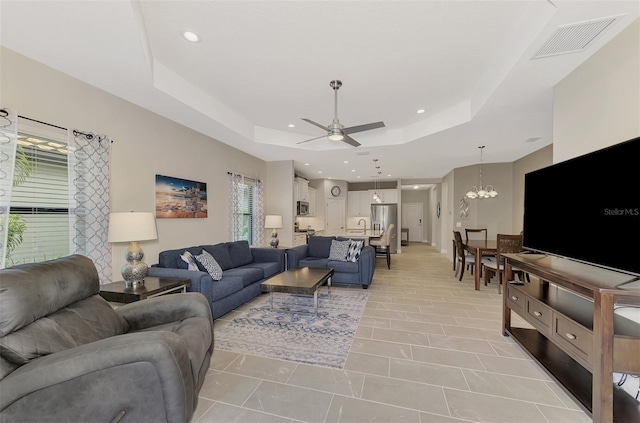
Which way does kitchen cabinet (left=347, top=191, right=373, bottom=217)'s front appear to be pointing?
toward the camera

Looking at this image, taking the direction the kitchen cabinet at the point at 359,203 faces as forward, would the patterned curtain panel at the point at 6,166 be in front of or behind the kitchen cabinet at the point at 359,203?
in front

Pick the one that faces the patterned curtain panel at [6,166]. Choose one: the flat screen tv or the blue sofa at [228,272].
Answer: the flat screen tv

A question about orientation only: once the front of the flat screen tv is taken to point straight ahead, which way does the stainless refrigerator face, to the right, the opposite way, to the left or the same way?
to the left

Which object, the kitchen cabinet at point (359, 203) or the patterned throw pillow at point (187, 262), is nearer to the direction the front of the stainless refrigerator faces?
the patterned throw pillow

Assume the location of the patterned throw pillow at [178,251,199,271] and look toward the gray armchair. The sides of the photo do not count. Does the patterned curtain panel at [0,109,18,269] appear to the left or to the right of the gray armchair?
right

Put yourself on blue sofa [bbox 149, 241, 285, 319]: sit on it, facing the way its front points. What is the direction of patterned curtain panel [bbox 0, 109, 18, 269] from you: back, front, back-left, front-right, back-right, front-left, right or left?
right

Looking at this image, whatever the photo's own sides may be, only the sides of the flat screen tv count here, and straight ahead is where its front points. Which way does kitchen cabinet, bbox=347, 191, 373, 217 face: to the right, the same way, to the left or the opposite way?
to the left

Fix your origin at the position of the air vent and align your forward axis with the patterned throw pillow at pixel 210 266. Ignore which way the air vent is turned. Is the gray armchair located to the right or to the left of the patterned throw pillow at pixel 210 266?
left

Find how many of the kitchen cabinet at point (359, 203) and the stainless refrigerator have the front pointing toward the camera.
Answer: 2

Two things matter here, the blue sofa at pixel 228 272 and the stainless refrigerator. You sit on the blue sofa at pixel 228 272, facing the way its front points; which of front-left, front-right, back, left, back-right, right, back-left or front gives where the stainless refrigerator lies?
left

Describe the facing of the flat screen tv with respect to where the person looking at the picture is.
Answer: facing the viewer and to the left of the viewer

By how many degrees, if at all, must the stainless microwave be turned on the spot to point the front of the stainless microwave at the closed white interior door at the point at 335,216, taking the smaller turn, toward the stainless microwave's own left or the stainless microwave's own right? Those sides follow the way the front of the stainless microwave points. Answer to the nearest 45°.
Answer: approximately 90° to the stainless microwave's own left

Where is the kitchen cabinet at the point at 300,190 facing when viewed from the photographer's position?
facing the viewer and to the right of the viewer

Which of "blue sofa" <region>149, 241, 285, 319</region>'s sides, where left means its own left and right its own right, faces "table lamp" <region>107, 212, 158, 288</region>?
right

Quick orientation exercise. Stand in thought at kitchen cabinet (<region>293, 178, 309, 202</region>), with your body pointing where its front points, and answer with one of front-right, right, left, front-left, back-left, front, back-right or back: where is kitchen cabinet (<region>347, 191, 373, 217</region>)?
left

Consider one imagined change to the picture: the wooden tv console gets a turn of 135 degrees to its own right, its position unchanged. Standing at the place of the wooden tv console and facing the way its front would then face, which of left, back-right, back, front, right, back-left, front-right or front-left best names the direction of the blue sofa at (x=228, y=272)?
left

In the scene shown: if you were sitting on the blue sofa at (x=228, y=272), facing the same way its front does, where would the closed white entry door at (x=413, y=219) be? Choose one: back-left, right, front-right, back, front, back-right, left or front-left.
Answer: left

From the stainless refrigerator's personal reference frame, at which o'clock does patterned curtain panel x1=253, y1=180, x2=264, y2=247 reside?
The patterned curtain panel is roughly at 1 o'clock from the stainless refrigerator.
